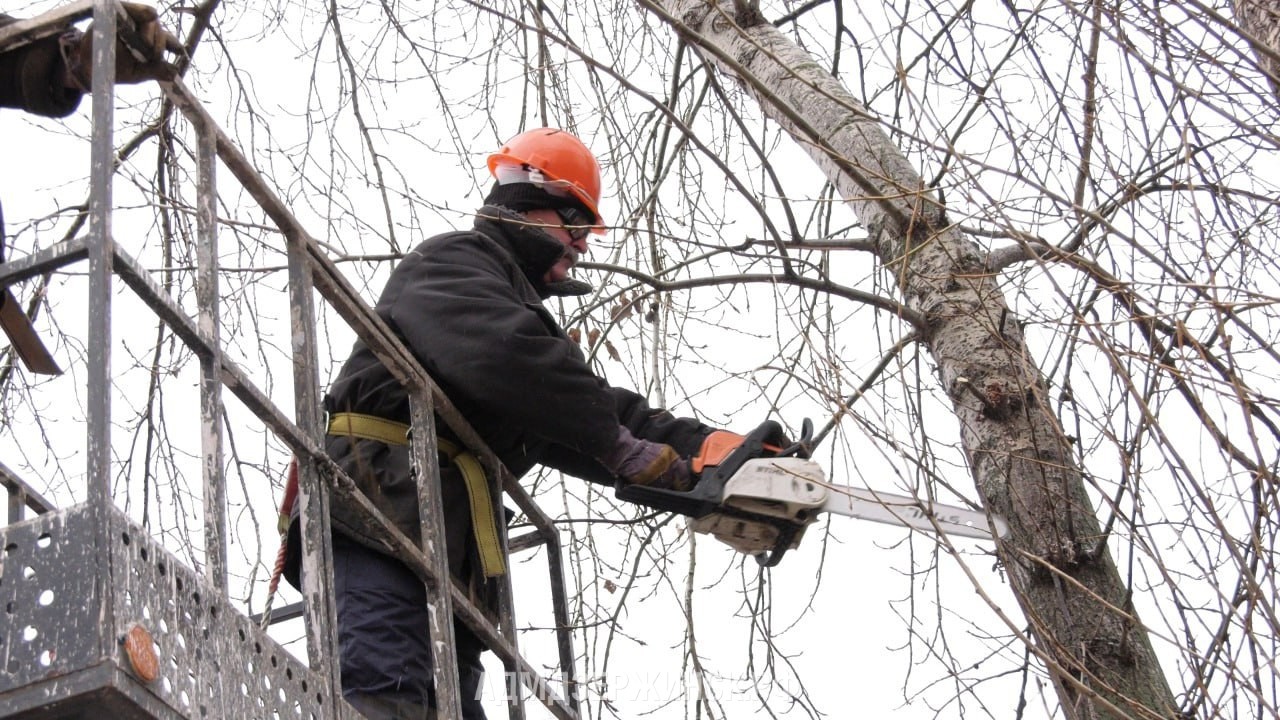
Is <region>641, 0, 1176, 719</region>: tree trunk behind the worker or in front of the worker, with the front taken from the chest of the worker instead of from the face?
in front

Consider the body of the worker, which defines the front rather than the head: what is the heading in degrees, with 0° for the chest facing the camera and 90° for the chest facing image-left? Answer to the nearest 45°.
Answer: approximately 270°

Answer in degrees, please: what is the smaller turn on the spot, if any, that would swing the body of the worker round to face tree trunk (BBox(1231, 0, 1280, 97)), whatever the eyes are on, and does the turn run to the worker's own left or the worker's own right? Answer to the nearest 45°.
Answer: approximately 45° to the worker's own right

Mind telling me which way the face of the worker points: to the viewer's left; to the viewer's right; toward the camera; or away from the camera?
to the viewer's right
